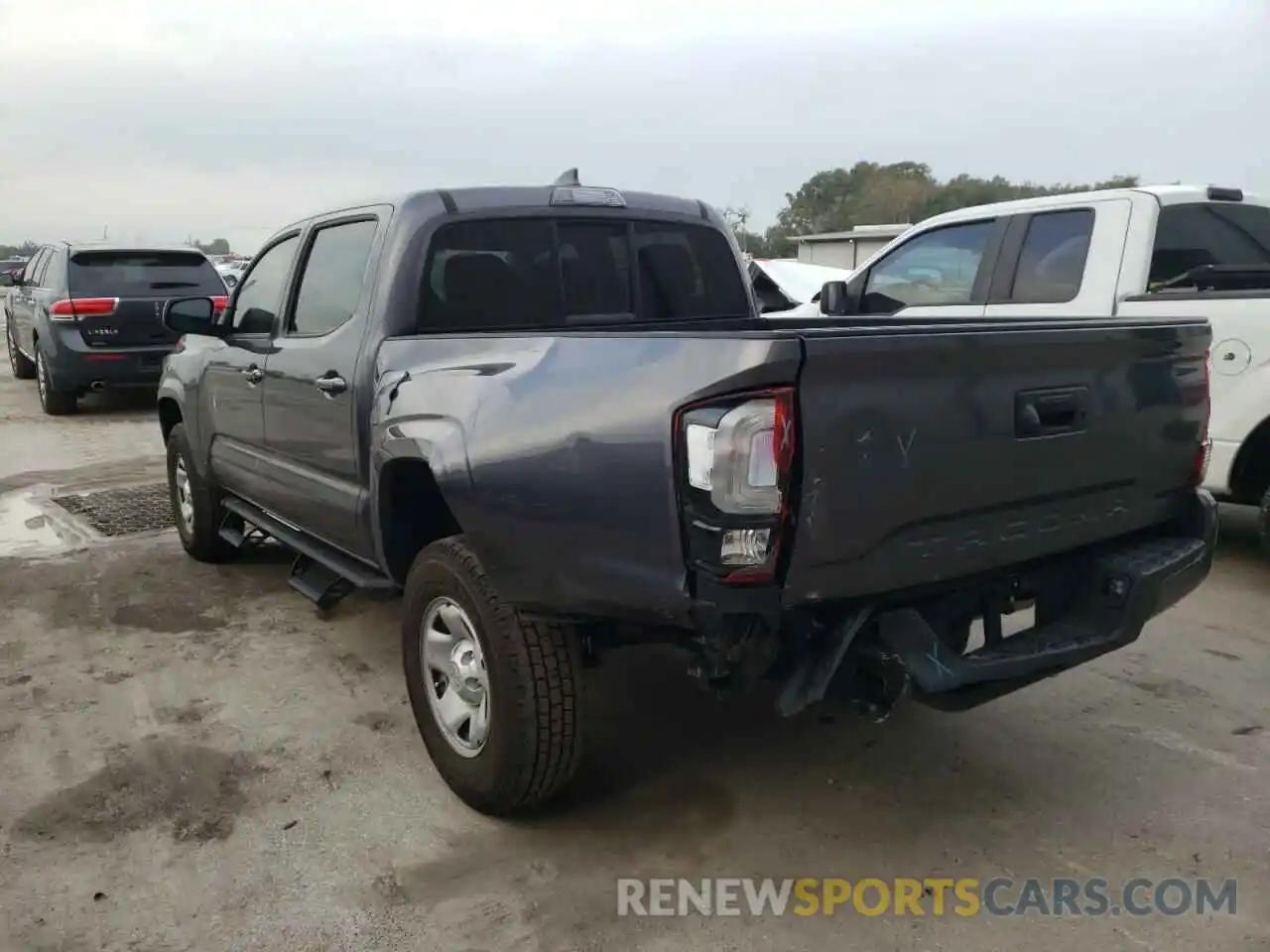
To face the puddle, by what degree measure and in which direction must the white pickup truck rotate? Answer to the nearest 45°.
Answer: approximately 45° to its left

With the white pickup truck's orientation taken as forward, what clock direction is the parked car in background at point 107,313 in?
The parked car in background is roughly at 11 o'clock from the white pickup truck.

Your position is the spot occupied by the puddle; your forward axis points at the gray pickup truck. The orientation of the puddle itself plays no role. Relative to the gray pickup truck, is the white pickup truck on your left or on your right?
left

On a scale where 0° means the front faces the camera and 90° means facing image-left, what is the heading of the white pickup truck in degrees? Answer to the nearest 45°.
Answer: approximately 135°

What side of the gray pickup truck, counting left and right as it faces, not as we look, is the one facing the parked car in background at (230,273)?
front

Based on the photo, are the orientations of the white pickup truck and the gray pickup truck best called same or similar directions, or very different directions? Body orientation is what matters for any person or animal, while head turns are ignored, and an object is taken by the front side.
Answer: same or similar directions

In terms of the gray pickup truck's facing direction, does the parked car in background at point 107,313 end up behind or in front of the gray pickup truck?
in front

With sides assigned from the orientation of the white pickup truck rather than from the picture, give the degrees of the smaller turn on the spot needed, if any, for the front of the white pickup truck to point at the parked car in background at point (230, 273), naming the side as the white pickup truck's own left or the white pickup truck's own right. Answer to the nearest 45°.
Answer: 0° — it already faces it

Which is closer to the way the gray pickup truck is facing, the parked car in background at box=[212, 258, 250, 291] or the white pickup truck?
the parked car in background

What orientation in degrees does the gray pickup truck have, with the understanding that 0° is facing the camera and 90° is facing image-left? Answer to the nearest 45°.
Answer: approximately 135°

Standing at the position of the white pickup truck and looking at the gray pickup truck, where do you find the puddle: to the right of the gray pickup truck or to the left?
right

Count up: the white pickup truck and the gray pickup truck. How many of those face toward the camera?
0
